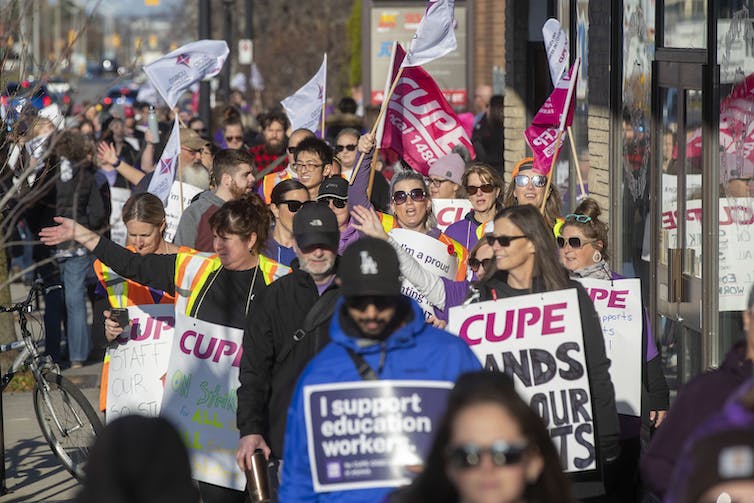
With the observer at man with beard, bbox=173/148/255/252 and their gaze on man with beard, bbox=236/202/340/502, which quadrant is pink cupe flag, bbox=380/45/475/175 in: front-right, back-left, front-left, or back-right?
back-left

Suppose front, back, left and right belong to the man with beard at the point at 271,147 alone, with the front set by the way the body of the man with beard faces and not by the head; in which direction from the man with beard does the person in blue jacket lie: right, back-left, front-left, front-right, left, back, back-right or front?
front

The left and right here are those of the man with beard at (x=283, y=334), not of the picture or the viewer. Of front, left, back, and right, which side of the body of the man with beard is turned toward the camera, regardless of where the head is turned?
front

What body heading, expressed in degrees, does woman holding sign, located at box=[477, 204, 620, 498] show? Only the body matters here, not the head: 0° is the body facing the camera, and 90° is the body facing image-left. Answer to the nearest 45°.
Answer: approximately 45°

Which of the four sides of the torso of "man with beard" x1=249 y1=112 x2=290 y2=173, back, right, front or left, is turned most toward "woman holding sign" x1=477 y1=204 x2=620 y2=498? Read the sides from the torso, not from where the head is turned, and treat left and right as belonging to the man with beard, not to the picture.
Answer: front

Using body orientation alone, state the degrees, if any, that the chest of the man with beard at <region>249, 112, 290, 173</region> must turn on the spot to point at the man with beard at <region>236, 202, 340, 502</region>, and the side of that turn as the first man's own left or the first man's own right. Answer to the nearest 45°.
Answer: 0° — they already face them

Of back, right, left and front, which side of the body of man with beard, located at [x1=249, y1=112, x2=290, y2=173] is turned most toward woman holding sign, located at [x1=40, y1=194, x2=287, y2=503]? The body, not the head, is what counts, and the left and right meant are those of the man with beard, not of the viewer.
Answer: front
